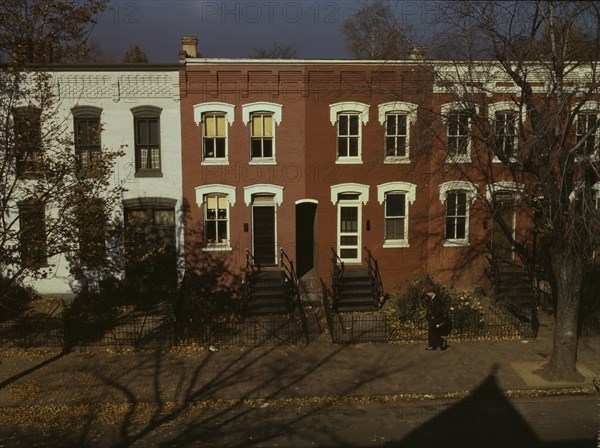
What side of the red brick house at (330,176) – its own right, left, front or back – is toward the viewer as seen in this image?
front

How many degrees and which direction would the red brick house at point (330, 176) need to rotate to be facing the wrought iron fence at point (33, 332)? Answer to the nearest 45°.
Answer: approximately 45° to its right

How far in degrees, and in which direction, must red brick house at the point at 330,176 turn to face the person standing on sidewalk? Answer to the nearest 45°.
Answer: approximately 45° to its left

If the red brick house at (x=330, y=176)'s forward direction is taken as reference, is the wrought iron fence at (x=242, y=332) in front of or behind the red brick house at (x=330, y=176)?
in front

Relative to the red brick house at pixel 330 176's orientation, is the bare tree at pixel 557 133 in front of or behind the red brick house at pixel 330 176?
in front

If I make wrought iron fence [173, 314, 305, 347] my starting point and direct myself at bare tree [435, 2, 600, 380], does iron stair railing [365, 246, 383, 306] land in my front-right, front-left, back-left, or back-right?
front-left
